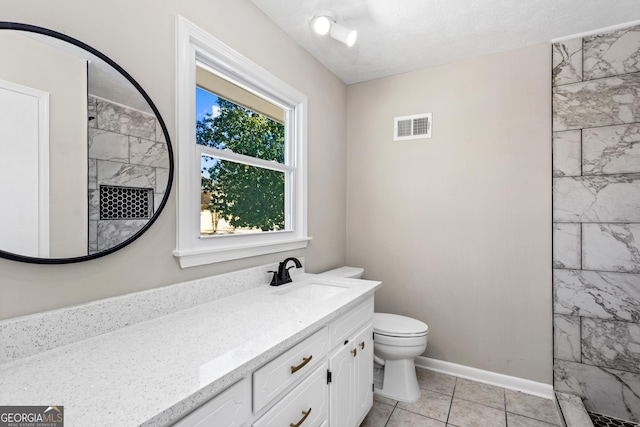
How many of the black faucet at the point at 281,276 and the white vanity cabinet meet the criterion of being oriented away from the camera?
0

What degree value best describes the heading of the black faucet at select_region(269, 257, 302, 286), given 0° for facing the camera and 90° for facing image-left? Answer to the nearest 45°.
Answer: approximately 315°

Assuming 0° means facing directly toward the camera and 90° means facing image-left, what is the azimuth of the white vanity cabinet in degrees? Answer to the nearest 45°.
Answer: approximately 315°

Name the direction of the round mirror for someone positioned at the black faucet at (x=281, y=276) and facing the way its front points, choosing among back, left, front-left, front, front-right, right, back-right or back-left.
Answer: right

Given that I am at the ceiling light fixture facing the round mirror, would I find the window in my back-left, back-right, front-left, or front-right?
front-right
